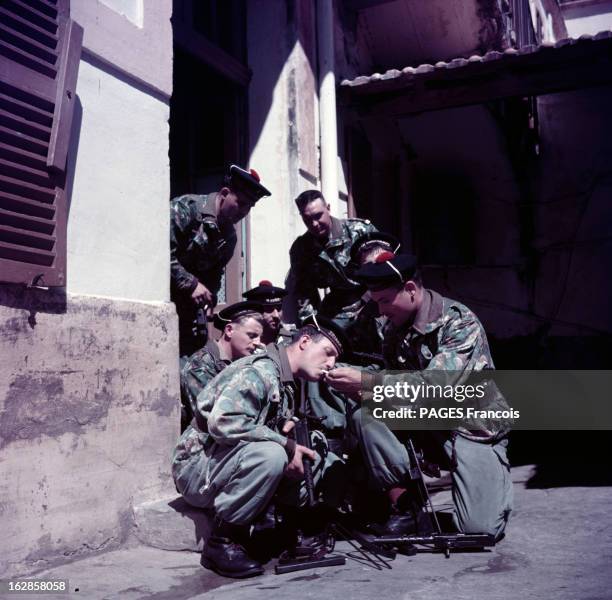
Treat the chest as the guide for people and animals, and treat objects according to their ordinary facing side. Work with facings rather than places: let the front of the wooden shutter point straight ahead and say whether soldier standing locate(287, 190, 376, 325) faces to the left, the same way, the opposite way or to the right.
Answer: to the right

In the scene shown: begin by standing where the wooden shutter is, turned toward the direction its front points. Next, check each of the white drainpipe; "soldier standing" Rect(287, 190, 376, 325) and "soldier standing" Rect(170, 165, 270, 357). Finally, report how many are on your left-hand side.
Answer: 3

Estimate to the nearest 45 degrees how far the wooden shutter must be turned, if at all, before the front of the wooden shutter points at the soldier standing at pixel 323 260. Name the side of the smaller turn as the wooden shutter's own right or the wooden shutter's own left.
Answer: approximately 90° to the wooden shutter's own left

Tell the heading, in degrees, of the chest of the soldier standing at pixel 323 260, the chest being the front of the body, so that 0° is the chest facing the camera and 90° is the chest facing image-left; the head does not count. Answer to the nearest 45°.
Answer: approximately 0°

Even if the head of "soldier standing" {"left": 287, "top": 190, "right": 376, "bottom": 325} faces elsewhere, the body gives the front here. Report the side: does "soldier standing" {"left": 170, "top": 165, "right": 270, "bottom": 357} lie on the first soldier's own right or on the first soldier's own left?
on the first soldier's own right
